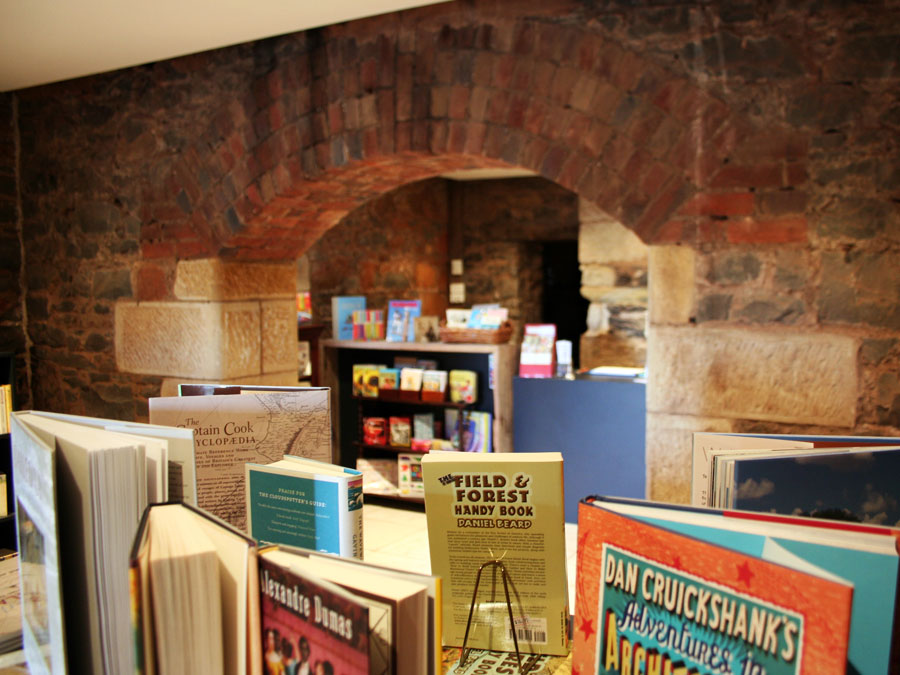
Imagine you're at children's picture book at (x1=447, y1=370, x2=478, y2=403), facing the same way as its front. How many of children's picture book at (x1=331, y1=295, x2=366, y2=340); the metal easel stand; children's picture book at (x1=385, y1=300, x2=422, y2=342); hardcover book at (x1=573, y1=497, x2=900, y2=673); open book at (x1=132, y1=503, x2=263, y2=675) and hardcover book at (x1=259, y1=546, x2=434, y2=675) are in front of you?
4

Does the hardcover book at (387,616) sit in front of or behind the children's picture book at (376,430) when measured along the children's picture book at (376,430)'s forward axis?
in front

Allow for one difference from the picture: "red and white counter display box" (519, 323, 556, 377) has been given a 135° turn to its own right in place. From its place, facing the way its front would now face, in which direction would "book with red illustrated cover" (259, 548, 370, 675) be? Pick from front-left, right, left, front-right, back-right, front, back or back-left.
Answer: back-left

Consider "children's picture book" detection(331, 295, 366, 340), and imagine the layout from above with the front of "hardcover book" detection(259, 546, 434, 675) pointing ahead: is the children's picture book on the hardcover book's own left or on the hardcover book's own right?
on the hardcover book's own right

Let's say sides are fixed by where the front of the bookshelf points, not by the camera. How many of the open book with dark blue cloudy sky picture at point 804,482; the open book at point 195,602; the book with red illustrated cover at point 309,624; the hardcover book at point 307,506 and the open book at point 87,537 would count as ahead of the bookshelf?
5

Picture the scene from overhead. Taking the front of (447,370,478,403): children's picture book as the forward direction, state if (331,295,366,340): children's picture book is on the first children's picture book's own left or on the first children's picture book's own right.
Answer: on the first children's picture book's own right

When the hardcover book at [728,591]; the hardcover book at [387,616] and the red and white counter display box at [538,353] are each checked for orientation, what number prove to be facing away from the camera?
0

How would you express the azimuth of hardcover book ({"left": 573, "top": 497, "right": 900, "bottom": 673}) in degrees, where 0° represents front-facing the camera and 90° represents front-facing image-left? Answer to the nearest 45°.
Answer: approximately 45°

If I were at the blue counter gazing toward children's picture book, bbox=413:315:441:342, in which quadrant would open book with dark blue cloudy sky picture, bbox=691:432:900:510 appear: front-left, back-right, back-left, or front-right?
back-left

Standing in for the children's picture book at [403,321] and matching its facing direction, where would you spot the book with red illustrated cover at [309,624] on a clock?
the book with red illustrated cover at [309,624] is roughly at 12 o'clock from the children's picture book at [403,321].

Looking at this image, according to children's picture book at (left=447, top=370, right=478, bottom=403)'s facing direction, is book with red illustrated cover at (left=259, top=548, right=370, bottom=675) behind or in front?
in front

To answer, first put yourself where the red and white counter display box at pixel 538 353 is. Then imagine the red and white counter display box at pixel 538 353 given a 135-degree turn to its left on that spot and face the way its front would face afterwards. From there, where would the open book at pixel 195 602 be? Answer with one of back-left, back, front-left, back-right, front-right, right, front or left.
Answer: back-right

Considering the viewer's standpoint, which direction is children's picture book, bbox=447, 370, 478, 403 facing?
facing the viewer

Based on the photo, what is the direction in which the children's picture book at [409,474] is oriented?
toward the camera

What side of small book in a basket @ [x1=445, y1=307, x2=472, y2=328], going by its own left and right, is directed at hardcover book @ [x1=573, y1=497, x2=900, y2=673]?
front

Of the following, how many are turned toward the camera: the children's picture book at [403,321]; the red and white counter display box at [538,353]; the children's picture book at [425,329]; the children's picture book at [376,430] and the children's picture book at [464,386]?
5

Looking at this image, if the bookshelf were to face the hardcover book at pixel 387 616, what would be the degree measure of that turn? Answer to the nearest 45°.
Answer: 0° — it already faces it

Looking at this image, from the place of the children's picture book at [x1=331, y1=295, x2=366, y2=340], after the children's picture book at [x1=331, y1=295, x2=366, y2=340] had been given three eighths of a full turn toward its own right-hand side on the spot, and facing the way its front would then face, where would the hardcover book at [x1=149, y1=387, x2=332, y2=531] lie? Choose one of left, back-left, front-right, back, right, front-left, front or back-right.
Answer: back-left
